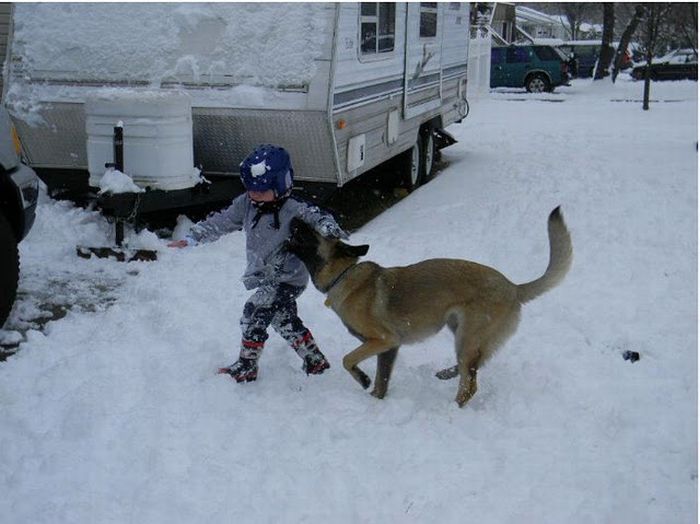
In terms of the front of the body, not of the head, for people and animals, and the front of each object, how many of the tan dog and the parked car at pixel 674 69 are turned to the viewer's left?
2

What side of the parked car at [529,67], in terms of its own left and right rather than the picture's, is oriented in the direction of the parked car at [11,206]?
left

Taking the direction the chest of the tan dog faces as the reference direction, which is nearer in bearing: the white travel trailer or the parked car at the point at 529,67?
the white travel trailer

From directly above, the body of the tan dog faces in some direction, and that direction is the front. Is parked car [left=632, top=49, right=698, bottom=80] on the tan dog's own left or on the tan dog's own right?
on the tan dog's own right

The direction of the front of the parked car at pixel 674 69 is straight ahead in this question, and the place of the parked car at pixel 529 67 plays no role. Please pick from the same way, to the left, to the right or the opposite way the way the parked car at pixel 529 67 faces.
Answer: the same way

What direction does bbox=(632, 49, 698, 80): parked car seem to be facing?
to the viewer's left

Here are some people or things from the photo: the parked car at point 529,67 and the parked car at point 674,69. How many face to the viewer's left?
2

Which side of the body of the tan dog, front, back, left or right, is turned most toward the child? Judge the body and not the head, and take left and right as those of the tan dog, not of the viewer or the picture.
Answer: front

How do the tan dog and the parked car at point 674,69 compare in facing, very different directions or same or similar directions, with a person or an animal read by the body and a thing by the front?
same or similar directions

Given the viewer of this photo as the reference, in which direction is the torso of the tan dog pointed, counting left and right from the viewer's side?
facing to the left of the viewer

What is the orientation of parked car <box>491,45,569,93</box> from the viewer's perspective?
to the viewer's left
